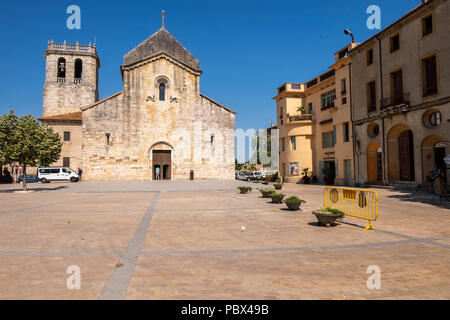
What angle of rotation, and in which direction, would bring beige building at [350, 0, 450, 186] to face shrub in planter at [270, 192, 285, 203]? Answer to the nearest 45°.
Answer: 0° — it already faces it

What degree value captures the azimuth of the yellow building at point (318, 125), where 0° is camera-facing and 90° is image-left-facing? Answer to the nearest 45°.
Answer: approximately 45°

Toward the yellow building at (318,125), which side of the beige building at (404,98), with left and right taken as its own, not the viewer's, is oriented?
right

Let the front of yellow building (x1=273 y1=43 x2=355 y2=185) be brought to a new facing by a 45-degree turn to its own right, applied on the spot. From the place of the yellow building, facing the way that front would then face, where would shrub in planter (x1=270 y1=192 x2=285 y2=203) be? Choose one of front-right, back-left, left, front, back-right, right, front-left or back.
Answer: left

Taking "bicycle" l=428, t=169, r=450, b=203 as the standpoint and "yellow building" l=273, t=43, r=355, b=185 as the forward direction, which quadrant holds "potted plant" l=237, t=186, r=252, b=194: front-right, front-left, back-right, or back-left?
front-left

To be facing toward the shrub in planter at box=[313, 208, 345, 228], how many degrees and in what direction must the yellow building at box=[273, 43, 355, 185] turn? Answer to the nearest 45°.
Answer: approximately 45° to its left

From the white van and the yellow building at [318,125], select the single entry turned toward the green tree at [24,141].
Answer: the yellow building

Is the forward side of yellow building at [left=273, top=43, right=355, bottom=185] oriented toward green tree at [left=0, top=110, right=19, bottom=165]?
yes

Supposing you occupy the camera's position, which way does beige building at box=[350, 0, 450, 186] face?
facing the viewer and to the left of the viewer

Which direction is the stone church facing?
toward the camera

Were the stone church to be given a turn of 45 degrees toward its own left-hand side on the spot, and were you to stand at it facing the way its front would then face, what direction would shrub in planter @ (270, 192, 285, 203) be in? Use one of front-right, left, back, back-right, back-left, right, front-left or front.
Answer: front-right

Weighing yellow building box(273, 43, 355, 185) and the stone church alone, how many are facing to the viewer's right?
0

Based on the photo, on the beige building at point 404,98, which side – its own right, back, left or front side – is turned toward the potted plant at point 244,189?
front
